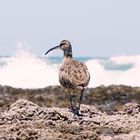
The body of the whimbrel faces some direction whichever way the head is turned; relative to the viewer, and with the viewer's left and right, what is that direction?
facing away from the viewer and to the left of the viewer
